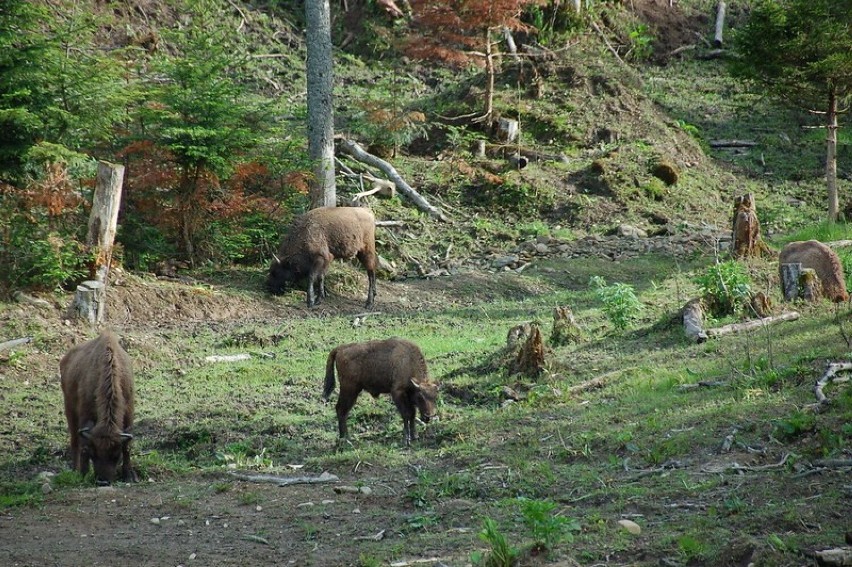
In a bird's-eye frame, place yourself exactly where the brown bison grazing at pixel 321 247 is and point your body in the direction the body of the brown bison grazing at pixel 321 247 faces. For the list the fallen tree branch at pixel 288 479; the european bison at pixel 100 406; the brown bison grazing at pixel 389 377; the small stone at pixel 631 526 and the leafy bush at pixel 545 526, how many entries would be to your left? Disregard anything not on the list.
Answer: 5

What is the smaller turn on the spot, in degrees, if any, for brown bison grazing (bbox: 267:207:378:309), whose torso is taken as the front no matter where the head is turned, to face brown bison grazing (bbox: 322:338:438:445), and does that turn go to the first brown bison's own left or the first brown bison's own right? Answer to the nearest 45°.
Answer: approximately 90° to the first brown bison's own left

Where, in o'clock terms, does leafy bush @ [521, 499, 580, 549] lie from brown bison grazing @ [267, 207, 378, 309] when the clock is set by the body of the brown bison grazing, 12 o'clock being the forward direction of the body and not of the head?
The leafy bush is roughly at 9 o'clock from the brown bison grazing.

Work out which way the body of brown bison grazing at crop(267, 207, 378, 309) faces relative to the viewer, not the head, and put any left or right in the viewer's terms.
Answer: facing to the left of the viewer

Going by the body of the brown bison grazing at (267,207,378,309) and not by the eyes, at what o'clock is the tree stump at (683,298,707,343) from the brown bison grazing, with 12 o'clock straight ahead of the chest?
The tree stump is roughly at 8 o'clock from the brown bison grazing.

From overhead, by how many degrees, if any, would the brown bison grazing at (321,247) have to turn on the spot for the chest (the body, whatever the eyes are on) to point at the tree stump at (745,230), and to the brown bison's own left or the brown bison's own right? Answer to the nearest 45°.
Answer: approximately 180°

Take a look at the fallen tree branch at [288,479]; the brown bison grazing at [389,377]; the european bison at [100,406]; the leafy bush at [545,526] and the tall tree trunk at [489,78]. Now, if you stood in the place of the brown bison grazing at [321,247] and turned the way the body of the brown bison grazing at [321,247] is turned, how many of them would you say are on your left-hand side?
4

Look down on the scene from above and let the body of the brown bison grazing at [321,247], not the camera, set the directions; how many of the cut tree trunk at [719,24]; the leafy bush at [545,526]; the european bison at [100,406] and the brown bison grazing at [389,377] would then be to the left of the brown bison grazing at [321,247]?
3

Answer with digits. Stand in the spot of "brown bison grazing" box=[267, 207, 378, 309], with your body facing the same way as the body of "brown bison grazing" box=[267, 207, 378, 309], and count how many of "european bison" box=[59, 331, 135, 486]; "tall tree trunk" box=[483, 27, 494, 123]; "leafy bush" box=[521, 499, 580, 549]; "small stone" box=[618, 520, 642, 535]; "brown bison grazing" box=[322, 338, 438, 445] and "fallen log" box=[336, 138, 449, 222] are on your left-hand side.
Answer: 4
